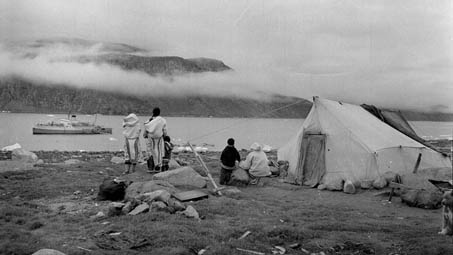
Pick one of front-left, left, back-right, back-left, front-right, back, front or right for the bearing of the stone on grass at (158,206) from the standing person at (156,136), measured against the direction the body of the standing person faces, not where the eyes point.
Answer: back

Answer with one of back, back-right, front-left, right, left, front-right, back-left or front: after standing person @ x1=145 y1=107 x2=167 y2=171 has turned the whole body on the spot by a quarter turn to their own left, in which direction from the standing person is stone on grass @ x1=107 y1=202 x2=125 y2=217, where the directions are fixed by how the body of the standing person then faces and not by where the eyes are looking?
left

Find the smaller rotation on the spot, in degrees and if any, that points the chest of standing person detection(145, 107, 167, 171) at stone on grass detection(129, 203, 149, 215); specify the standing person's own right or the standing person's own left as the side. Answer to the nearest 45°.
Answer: approximately 180°

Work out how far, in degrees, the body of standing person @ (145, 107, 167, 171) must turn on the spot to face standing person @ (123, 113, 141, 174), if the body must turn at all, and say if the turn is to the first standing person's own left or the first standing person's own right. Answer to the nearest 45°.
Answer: approximately 45° to the first standing person's own left

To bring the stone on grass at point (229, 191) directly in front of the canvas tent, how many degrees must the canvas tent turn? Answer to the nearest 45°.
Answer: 0° — it already faces it

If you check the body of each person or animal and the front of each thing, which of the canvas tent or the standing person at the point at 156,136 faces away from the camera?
the standing person

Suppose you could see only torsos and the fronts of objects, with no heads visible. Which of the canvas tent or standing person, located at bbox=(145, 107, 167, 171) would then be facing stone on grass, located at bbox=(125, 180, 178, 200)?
the canvas tent

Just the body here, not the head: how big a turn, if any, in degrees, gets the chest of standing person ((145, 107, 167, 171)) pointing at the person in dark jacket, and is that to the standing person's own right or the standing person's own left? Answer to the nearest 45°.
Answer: approximately 135° to the standing person's own right

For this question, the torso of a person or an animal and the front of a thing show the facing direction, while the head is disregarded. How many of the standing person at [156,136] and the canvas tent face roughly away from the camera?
1

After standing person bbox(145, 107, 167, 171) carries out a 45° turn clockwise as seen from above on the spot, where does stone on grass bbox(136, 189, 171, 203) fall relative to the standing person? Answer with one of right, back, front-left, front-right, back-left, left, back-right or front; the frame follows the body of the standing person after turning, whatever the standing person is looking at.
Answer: back-right

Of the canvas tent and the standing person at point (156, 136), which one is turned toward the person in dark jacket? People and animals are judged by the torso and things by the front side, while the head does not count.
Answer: the canvas tent

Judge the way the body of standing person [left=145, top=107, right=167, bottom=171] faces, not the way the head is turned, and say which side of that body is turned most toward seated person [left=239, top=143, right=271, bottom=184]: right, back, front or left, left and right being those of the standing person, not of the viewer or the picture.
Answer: right

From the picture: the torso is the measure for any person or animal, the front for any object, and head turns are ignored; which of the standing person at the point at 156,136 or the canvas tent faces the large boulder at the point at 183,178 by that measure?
the canvas tent

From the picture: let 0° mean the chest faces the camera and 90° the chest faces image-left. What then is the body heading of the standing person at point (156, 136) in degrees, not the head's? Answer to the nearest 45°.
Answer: approximately 180°
